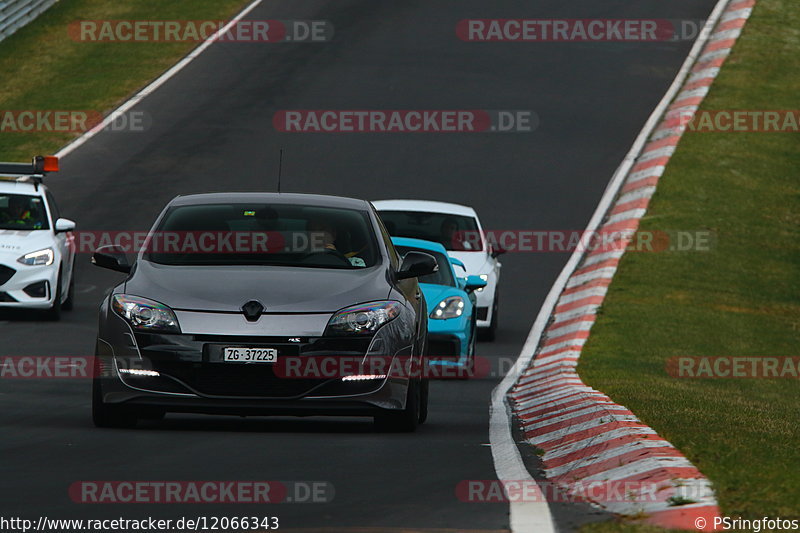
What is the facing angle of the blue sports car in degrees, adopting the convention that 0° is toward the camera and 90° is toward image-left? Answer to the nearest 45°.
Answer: approximately 0°

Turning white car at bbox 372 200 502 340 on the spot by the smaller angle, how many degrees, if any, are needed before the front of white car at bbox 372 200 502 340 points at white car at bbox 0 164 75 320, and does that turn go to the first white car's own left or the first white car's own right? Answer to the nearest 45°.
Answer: approximately 90° to the first white car's own right

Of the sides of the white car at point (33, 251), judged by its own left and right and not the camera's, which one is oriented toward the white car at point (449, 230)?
left

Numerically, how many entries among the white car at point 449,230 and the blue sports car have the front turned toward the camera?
2

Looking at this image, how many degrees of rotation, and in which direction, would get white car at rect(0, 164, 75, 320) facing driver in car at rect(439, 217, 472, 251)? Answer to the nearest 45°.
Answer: approximately 90° to its left

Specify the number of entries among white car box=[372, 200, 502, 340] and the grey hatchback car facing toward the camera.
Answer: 2
